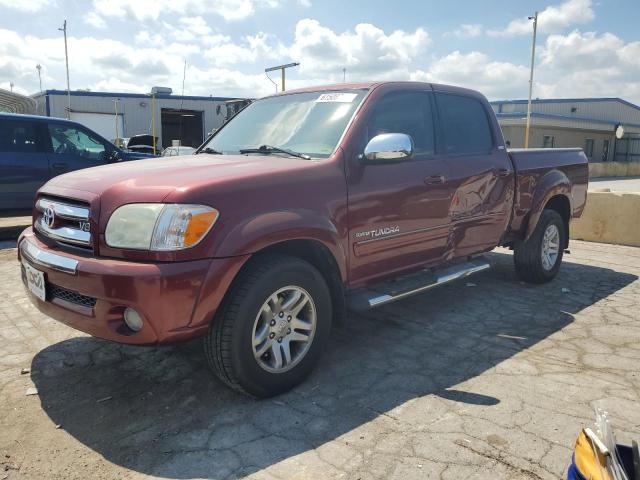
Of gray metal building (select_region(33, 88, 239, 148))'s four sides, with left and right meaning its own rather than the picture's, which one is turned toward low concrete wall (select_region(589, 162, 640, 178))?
left

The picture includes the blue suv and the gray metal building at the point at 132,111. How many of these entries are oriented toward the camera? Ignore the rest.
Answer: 1

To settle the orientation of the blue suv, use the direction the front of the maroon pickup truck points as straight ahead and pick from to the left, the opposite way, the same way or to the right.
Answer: the opposite way

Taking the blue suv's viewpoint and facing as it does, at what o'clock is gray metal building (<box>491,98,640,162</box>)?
The gray metal building is roughly at 11 o'clock from the blue suv.

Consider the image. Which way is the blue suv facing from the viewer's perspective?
to the viewer's right

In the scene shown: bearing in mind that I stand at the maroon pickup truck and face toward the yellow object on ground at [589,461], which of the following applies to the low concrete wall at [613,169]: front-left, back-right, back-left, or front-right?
back-left

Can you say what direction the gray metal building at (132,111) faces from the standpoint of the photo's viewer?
facing the viewer

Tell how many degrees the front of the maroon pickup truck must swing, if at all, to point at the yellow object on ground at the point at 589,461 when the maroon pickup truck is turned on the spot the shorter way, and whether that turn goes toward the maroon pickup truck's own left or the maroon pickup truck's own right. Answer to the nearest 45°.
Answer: approximately 90° to the maroon pickup truck's own left

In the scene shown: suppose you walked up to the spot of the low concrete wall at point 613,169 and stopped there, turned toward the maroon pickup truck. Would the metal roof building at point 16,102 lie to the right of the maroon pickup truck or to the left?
right

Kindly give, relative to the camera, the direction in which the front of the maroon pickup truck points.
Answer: facing the viewer and to the left of the viewer

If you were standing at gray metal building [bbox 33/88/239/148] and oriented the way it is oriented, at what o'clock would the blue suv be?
The blue suv is roughly at 12 o'clock from the gray metal building.
